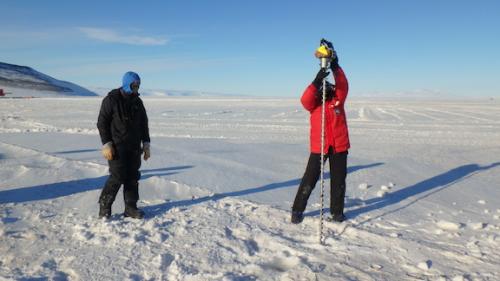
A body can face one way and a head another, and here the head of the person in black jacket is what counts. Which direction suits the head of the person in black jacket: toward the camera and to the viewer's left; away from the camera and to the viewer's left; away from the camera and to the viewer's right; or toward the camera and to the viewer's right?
toward the camera and to the viewer's right

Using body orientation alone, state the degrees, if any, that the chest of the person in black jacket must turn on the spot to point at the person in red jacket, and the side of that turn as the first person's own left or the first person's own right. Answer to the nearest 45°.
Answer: approximately 45° to the first person's own left

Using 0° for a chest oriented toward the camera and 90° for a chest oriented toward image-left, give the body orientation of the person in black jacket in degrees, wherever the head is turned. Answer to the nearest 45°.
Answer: approximately 315°
